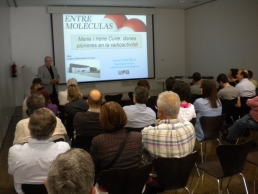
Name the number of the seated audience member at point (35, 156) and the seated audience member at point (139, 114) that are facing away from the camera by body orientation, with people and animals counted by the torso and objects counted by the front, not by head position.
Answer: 2

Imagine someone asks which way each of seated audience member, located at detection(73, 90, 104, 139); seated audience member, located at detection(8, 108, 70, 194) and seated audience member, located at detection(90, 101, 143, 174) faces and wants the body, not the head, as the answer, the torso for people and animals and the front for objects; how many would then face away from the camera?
3

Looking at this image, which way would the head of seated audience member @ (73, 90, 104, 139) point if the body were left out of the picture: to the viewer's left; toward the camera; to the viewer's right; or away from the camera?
away from the camera

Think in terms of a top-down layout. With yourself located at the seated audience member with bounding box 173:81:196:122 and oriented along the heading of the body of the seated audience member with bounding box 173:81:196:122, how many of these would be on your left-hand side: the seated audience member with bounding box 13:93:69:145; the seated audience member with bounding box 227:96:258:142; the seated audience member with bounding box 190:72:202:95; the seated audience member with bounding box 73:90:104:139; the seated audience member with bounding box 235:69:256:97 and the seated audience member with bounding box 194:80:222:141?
2

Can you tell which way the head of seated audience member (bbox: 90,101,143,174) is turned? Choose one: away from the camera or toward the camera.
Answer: away from the camera

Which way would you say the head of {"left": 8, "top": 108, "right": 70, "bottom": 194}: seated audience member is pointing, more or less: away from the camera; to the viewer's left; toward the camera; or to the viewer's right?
away from the camera

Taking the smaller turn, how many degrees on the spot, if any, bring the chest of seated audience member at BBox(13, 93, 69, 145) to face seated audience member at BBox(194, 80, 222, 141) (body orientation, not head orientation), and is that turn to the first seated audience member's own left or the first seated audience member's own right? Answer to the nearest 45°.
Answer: approximately 90° to the first seated audience member's own right

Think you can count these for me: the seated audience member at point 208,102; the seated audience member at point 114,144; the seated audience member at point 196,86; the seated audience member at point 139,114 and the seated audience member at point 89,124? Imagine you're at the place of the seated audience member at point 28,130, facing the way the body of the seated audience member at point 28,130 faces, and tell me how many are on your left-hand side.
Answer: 0

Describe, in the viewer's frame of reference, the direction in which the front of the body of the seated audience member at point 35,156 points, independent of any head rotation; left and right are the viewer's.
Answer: facing away from the viewer

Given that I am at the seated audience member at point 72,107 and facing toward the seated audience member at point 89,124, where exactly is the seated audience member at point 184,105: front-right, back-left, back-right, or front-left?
front-left

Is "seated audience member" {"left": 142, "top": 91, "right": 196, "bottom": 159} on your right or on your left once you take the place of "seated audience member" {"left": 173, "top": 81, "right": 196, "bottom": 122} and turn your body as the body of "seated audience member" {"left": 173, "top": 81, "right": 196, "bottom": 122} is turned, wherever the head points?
on your left

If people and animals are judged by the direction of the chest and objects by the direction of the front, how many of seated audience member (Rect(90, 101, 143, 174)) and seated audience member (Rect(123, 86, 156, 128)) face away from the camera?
2

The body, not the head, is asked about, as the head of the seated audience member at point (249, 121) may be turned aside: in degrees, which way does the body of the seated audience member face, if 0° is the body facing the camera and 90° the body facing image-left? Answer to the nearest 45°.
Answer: approximately 90°

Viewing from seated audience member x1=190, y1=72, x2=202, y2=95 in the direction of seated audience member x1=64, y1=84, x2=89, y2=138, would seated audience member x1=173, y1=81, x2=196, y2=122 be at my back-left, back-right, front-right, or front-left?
front-left

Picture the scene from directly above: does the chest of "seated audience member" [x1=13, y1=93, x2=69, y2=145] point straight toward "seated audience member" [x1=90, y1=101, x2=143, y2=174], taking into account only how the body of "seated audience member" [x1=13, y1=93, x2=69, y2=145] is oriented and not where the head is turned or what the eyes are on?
no

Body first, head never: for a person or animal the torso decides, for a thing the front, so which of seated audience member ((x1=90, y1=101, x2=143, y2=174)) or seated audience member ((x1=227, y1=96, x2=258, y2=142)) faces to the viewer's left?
seated audience member ((x1=227, y1=96, x2=258, y2=142))

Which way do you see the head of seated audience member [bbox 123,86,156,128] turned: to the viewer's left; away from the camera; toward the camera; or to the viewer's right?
away from the camera

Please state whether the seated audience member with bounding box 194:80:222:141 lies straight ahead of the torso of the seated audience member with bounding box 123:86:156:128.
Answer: no

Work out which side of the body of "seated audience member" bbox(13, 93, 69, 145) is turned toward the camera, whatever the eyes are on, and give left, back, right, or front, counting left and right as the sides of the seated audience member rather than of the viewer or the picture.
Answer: back

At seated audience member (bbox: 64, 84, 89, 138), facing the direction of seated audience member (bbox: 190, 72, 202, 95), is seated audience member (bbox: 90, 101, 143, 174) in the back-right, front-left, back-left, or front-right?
back-right

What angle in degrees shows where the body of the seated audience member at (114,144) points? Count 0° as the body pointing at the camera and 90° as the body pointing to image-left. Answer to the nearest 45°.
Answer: approximately 180°
